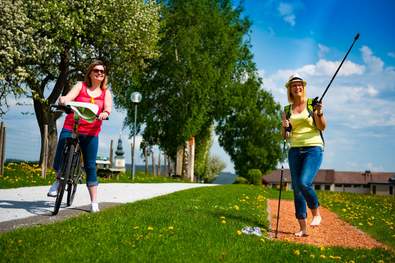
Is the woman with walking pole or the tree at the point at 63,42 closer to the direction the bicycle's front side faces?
the woman with walking pole

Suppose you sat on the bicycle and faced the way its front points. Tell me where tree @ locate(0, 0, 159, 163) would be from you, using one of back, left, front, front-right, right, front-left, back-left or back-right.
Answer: back

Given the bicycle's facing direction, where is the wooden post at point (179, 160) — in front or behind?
behind

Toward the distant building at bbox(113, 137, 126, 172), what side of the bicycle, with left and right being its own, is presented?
back

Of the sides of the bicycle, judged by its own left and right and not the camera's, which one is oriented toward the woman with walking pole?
left

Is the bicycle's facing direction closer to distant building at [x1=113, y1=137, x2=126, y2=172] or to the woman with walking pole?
the woman with walking pole

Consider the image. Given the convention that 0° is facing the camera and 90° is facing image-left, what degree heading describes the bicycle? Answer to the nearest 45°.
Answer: approximately 0°

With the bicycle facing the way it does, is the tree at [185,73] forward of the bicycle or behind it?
behind
